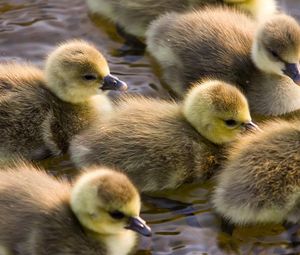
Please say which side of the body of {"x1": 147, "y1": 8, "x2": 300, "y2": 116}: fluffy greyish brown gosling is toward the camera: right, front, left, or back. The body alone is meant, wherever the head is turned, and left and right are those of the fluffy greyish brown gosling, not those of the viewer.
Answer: right

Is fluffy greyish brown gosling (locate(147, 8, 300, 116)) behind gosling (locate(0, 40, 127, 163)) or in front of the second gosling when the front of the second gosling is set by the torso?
in front

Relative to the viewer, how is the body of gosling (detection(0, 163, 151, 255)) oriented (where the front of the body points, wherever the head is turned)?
to the viewer's right

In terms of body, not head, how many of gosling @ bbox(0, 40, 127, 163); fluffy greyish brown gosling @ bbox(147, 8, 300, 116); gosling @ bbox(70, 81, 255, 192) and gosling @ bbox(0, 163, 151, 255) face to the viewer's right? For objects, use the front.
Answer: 4

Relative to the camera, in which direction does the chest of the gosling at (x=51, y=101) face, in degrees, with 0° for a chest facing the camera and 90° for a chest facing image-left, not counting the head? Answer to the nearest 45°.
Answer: approximately 270°

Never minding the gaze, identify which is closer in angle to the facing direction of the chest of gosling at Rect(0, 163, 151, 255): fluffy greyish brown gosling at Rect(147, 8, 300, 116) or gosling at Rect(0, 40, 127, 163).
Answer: the fluffy greyish brown gosling

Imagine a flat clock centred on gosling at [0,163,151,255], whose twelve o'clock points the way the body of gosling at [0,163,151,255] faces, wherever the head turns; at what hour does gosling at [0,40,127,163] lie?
gosling at [0,40,127,163] is roughly at 9 o'clock from gosling at [0,163,151,255].

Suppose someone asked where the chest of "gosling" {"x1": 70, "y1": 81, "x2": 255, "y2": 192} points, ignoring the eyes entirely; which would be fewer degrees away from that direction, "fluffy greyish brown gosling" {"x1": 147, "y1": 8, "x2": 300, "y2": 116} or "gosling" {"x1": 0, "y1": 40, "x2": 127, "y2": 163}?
the fluffy greyish brown gosling

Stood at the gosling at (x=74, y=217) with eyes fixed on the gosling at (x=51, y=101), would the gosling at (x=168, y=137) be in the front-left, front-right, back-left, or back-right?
front-right

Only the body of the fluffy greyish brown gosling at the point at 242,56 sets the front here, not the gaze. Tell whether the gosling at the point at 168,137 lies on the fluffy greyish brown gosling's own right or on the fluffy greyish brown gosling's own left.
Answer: on the fluffy greyish brown gosling's own right

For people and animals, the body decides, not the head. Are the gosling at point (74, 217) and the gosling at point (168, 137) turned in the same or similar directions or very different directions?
same or similar directions

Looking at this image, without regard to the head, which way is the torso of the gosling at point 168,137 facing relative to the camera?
to the viewer's right

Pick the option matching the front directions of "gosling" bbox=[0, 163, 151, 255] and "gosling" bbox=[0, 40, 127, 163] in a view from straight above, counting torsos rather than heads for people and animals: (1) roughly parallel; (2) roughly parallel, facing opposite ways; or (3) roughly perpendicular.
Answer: roughly parallel

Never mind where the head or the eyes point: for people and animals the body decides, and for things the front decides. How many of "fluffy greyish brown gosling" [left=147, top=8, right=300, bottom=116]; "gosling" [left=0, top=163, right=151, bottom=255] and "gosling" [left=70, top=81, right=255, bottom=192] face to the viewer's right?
3
